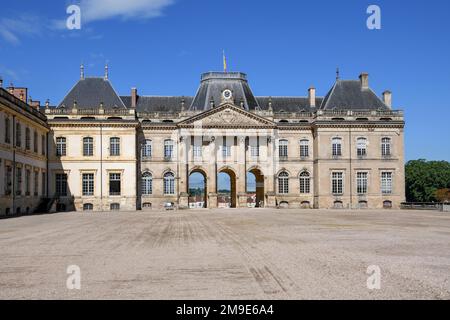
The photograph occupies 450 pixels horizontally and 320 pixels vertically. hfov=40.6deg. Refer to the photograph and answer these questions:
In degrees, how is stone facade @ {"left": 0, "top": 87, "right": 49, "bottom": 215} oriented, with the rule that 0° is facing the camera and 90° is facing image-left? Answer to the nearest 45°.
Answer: approximately 270°

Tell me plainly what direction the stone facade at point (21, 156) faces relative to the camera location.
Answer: facing to the right of the viewer
